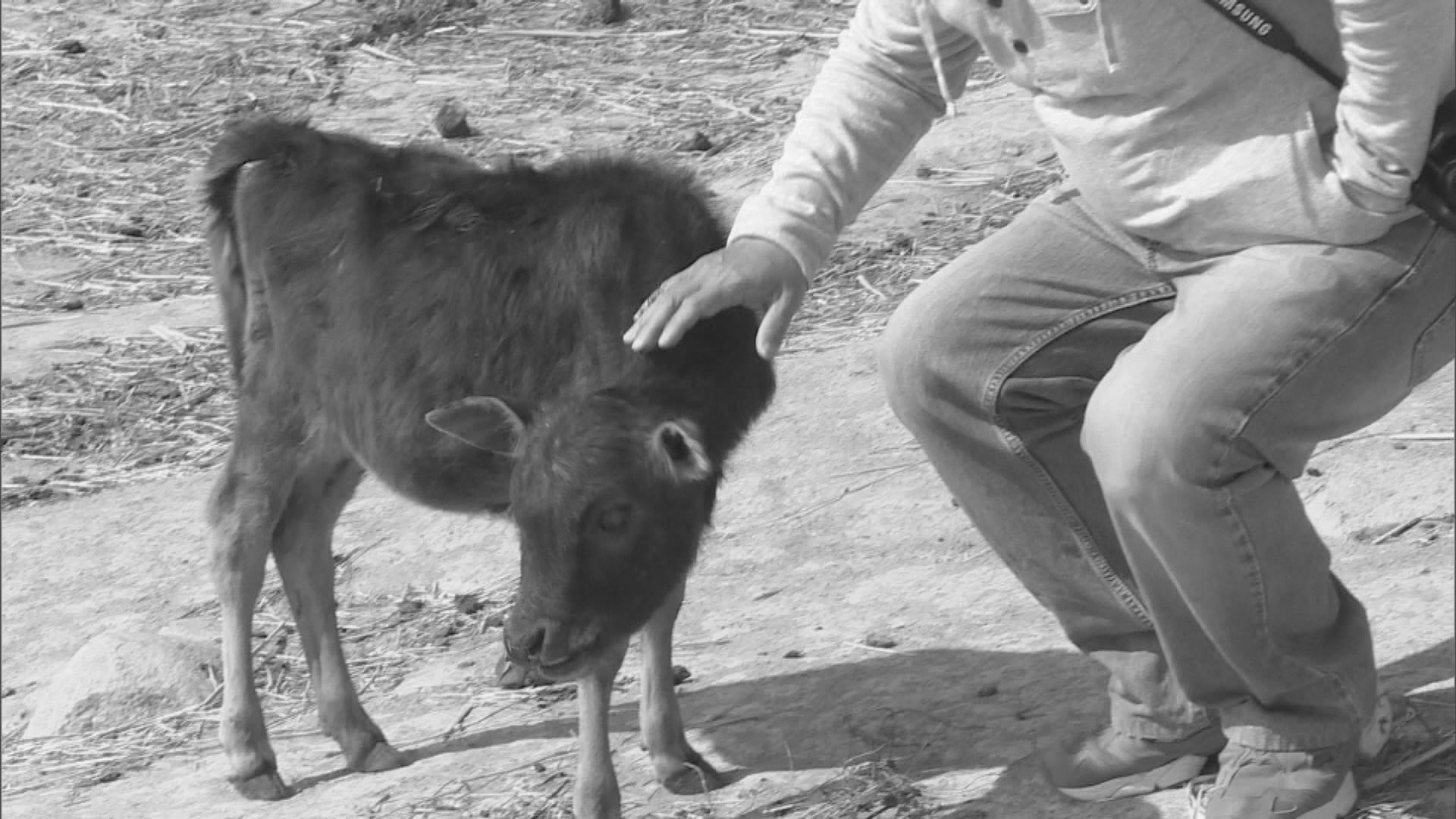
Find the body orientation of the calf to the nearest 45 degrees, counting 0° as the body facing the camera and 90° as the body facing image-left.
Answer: approximately 315°
